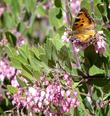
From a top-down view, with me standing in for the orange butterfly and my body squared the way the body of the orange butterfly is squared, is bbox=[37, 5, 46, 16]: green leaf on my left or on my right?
on my right

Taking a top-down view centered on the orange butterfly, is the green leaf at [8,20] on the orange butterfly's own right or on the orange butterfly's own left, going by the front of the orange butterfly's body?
on the orange butterfly's own right

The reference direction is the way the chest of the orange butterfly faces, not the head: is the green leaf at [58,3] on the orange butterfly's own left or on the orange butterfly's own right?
on the orange butterfly's own right

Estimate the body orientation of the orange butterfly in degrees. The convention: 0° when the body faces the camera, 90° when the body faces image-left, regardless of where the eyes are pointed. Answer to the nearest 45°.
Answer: approximately 90°
